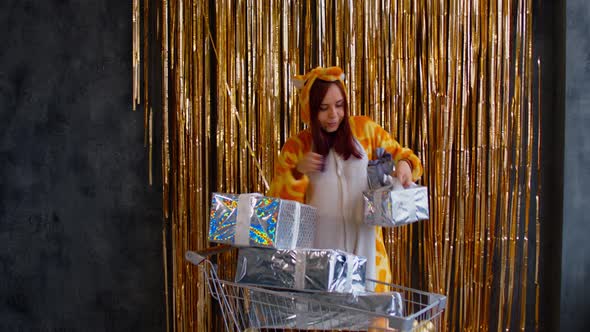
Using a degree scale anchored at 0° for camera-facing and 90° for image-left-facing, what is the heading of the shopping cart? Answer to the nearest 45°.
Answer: approximately 315°
